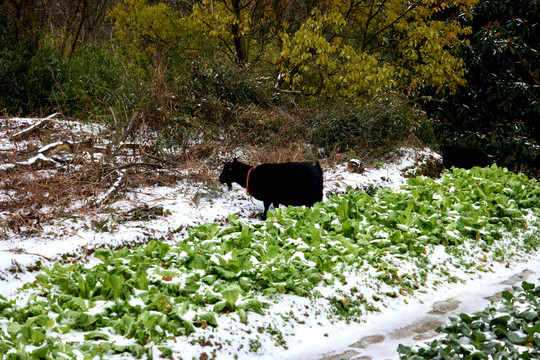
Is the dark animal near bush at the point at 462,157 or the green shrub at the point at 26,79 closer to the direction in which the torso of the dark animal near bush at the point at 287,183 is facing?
the green shrub

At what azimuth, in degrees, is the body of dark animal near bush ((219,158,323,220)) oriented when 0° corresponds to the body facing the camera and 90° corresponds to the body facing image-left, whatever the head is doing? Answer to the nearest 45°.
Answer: approximately 90°

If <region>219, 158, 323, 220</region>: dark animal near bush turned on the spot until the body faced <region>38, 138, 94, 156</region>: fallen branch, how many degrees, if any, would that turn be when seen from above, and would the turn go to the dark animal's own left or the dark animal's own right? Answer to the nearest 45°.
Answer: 0° — it already faces it

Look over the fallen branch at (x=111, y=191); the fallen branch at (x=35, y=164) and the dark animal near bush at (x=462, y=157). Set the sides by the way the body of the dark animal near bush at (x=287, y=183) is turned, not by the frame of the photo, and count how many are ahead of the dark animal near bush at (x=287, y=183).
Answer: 2

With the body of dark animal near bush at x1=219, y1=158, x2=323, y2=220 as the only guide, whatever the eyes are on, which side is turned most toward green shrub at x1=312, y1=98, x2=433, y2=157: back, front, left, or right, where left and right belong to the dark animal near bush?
right

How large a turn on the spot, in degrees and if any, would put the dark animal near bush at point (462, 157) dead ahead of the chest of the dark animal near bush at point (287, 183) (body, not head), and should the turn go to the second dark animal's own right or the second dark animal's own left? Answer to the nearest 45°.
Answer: approximately 135° to the second dark animal's own right

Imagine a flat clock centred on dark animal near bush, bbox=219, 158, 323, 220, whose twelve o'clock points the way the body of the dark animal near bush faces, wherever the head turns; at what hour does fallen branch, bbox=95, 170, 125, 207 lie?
The fallen branch is roughly at 12 o'clock from the dark animal near bush.
